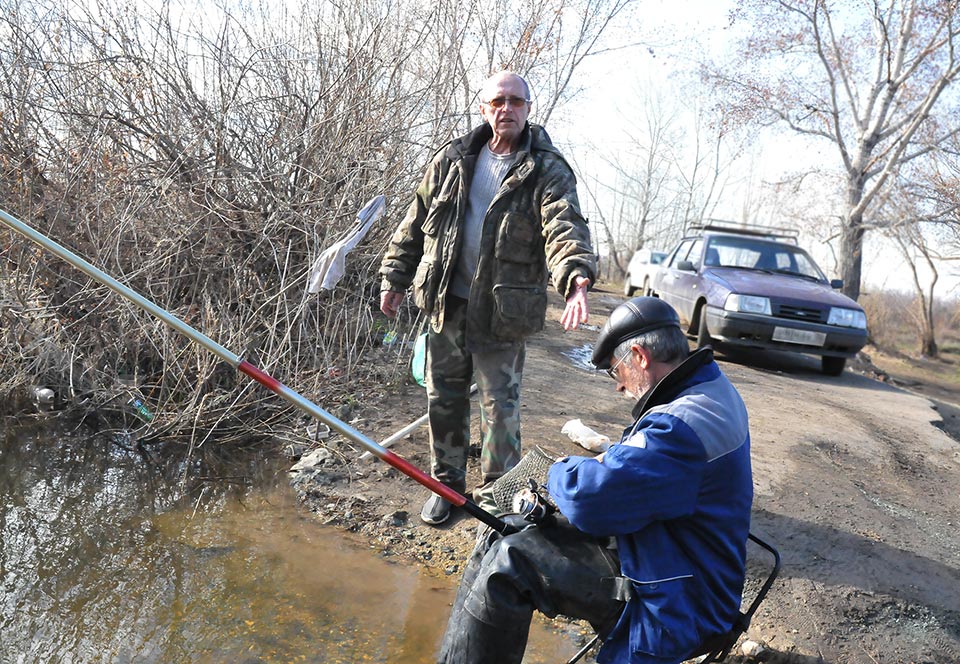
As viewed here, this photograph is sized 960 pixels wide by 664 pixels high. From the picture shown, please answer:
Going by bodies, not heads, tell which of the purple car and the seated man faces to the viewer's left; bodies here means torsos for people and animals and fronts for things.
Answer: the seated man

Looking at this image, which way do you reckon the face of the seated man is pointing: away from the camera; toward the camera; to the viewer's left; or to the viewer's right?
to the viewer's left

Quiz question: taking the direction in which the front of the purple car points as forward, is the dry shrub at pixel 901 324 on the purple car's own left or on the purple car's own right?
on the purple car's own left

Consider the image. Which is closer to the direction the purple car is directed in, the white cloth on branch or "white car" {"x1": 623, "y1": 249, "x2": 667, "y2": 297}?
the white cloth on branch

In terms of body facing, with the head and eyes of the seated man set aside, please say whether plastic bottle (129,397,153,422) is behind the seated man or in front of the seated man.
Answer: in front

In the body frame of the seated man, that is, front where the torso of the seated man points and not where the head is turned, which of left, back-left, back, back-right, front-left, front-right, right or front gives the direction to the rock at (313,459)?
front-right

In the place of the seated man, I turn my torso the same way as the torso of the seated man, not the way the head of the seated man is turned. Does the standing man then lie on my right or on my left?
on my right

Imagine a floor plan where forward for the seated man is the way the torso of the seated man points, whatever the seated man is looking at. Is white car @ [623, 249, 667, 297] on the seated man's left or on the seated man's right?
on the seated man's right

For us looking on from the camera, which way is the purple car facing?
facing the viewer and to the right of the viewer

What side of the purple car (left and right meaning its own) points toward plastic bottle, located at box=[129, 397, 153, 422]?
right

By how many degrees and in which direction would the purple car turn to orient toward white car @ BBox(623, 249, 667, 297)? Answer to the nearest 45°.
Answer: approximately 135° to its left

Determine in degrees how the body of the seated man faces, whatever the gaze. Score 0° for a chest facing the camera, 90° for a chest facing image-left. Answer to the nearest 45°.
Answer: approximately 90°

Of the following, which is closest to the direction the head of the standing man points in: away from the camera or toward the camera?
toward the camera

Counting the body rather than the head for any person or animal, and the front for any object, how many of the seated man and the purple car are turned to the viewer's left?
1

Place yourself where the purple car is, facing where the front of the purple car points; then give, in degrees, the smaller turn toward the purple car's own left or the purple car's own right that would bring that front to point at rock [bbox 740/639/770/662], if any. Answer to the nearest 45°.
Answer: approximately 45° to the purple car's own right
